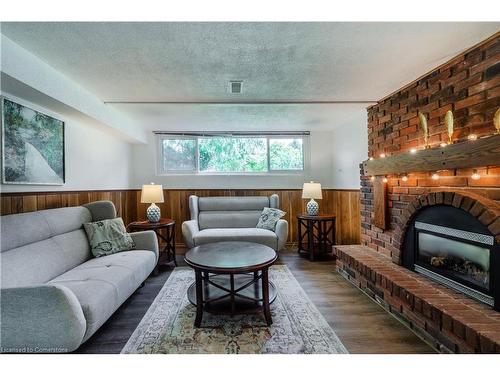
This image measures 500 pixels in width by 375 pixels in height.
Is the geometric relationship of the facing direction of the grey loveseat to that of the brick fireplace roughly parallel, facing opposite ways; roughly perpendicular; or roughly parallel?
roughly perpendicular

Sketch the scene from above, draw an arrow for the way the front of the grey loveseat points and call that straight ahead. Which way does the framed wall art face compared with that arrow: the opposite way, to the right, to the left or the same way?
to the left

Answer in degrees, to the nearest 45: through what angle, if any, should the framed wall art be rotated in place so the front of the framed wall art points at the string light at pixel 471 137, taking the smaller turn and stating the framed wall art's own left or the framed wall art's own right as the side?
0° — it already faces it

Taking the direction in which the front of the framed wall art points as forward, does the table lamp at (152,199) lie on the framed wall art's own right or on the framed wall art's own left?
on the framed wall art's own left

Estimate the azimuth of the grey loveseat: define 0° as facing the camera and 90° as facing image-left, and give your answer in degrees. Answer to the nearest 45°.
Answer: approximately 0°

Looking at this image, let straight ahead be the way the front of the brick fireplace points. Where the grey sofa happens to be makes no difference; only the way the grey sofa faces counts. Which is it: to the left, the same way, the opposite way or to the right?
the opposite way
